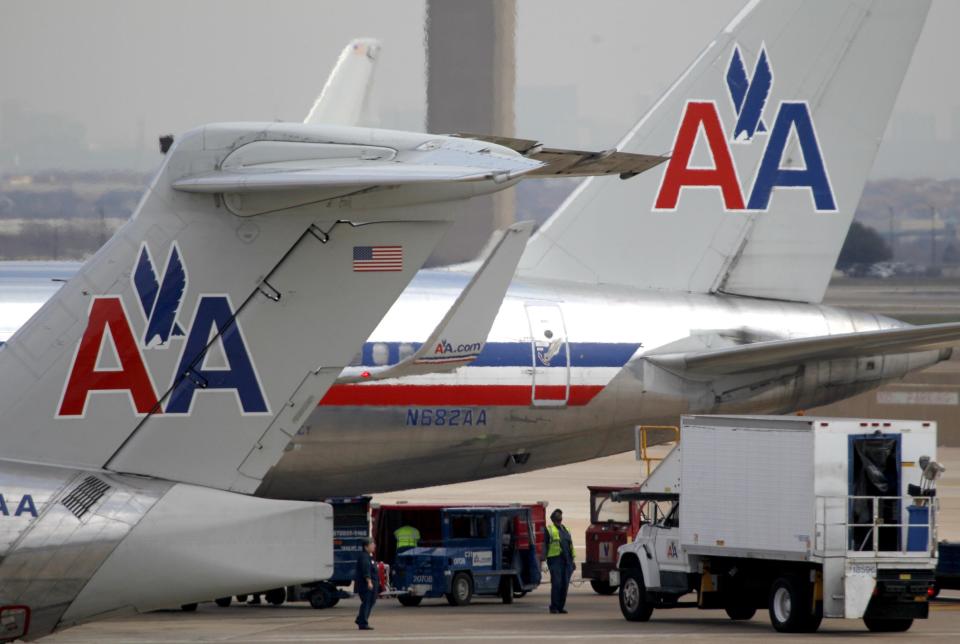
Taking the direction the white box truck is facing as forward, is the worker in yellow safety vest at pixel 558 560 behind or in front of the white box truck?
in front

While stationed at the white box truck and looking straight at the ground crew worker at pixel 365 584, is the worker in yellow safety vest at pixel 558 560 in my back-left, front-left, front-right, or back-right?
front-right

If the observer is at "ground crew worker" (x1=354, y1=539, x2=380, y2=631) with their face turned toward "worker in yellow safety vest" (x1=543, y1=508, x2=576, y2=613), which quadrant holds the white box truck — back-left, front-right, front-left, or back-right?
front-right

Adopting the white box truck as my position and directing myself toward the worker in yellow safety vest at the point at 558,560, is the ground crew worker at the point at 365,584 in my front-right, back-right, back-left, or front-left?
front-left

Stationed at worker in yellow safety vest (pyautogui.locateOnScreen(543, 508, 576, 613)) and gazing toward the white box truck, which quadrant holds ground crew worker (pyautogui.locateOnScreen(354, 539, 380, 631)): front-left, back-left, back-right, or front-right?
back-right

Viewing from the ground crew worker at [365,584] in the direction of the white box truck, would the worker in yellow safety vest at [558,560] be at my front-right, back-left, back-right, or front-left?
front-left
